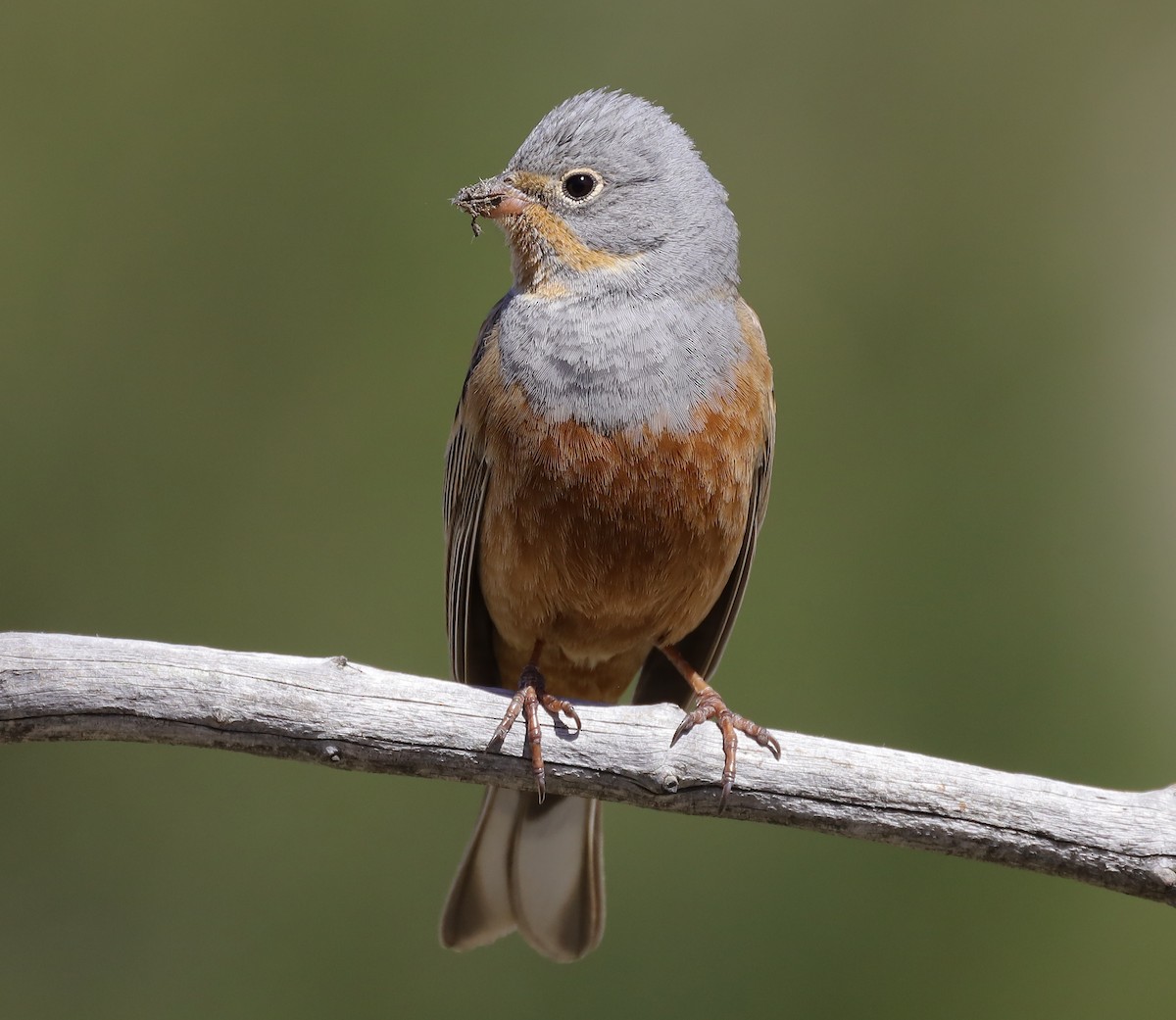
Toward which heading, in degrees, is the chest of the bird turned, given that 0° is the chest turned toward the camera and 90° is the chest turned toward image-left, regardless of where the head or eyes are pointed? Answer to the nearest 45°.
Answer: approximately 0°
